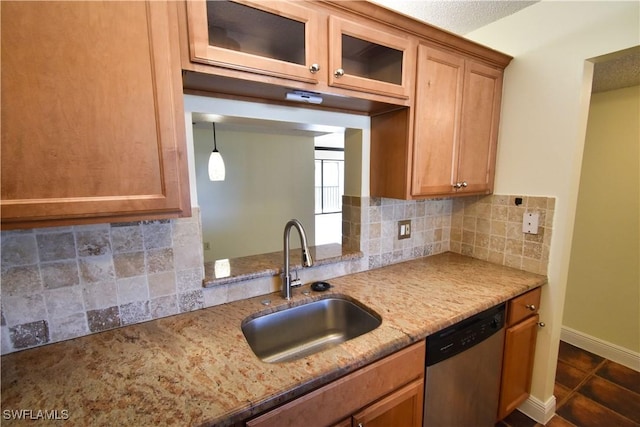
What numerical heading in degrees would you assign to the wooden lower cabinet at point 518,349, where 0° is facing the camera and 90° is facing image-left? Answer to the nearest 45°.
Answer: approximately 315°

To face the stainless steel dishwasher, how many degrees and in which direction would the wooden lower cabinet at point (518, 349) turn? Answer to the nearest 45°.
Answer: approximately 45° to its right

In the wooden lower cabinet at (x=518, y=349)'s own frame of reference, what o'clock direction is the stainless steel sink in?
The stainless steel sink is roughly at 3 o'clock from the wooden lower cabinet.

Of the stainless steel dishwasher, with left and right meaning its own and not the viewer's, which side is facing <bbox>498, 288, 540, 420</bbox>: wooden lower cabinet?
left

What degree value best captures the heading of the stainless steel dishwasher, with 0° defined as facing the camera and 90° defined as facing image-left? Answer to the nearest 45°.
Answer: approximately 315°

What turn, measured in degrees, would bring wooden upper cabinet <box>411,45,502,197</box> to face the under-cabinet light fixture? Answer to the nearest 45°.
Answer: approximately 90° to its right

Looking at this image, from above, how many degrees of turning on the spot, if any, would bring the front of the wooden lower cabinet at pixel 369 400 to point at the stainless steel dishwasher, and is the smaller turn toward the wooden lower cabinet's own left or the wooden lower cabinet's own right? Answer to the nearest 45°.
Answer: approximately 90° to the wooden lower cabinet's own left
